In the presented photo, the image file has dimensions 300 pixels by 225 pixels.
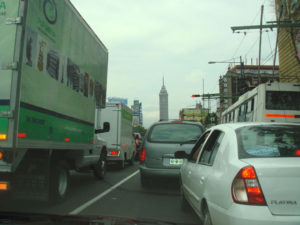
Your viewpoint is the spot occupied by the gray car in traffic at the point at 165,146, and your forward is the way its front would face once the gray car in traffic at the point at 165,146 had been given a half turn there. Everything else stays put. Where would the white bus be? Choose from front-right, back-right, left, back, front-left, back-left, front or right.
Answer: back-left

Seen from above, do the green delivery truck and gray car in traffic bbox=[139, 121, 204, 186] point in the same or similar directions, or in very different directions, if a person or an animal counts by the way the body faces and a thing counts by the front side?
same or similar directions

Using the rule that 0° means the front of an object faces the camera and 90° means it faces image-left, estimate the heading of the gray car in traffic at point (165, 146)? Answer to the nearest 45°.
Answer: approximately 180°

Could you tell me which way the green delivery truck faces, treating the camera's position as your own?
facing away from the viewer and to the right of the viewer

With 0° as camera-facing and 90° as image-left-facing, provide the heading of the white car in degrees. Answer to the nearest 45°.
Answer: approximately 135°

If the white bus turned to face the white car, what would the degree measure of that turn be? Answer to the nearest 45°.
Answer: approximately 135° to its left

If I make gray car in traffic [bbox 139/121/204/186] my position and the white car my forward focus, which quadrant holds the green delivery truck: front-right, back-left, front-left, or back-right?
front-right

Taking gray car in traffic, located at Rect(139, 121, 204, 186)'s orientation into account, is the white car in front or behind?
behind

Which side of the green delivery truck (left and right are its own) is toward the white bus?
front

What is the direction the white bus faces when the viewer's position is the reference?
facing away from the viewer and to the left of the viewer

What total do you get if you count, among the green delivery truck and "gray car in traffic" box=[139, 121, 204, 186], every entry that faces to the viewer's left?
0
